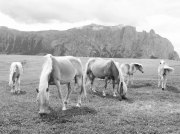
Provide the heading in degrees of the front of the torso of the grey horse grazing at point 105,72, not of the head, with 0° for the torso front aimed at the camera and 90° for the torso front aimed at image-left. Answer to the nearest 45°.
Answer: approximately 315°

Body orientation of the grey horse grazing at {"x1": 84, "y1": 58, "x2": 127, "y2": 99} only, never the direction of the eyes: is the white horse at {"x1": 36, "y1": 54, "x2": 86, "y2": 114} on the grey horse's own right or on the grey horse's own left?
on the grey horse's own right

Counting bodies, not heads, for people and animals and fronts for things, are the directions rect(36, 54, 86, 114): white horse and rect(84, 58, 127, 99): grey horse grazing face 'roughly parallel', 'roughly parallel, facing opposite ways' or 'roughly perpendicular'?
roughly perpendicular

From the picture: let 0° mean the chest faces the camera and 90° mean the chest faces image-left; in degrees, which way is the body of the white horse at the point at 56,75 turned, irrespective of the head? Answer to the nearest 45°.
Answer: approximately 45°

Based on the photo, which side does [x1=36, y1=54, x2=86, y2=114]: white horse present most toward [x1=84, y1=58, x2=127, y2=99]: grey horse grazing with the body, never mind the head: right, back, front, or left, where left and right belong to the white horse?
back
